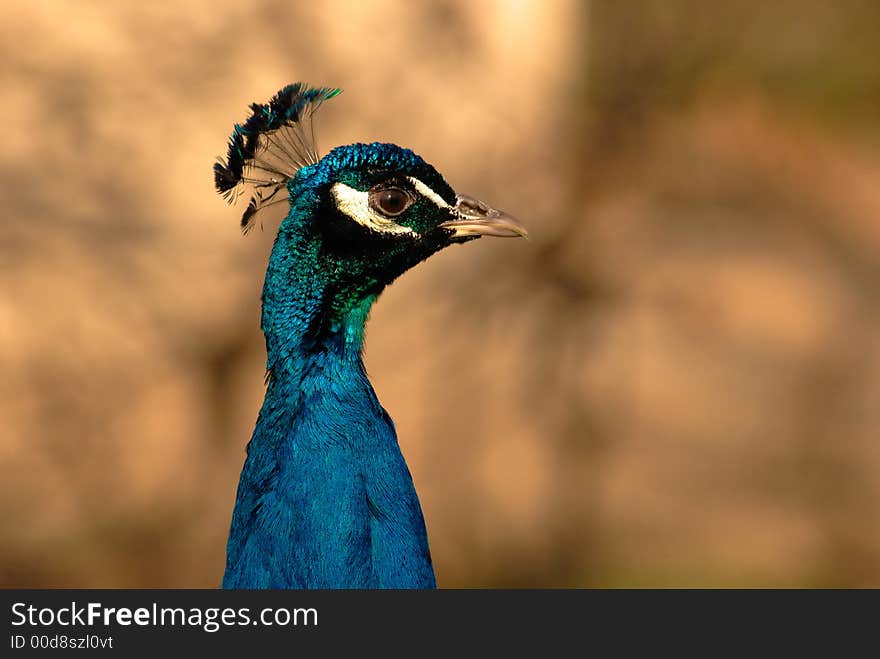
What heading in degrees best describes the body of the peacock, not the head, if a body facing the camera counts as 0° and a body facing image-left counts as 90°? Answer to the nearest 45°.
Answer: approximately 270°
